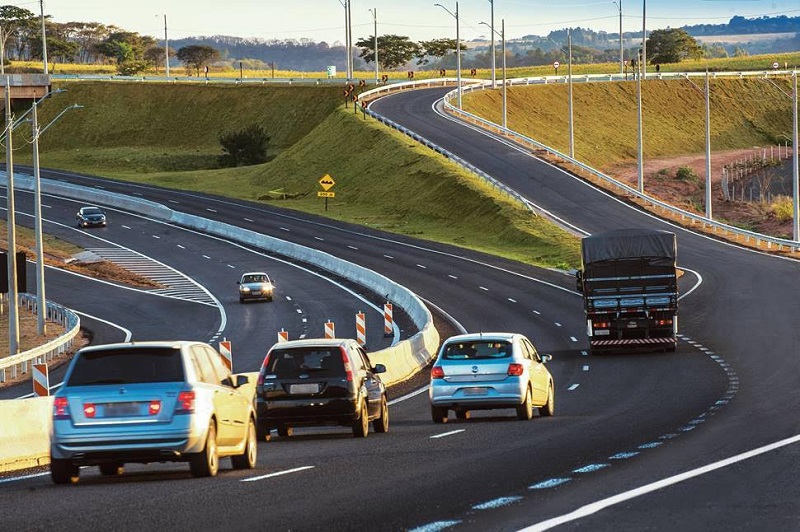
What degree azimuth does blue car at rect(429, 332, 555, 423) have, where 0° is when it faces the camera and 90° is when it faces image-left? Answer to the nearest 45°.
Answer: approximately 180°

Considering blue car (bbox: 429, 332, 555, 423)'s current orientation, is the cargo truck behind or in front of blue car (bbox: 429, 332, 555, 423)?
in front

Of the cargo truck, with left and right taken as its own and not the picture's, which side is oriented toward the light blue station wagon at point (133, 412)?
back

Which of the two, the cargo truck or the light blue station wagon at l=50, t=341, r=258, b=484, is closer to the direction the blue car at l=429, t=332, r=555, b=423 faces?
the cargo truck

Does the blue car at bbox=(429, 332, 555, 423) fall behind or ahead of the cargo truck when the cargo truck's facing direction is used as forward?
behind

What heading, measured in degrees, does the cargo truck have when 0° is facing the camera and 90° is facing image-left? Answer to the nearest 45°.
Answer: approximately 180°

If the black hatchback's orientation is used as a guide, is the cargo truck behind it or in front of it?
in front

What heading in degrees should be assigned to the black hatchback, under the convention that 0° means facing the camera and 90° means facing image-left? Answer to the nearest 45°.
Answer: approximately 180°

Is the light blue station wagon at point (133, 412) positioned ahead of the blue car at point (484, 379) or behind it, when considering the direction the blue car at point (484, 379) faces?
behind
